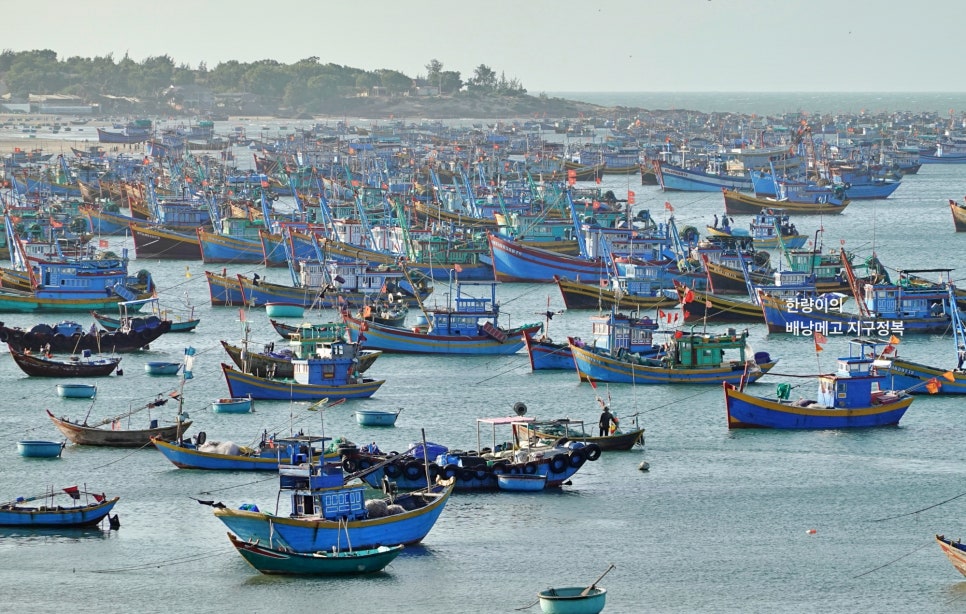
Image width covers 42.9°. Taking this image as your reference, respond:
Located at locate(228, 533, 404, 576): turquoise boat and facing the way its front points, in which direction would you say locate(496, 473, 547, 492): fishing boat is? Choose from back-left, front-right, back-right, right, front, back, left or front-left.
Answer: back-right

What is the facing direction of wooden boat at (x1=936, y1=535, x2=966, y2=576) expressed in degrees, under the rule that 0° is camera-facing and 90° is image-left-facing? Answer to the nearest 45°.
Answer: approximately 90°

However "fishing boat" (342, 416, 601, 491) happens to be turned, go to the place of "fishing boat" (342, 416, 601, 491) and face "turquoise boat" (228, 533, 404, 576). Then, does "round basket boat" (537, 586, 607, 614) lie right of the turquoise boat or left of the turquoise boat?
left

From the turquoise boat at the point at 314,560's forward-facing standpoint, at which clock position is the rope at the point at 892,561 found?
The rope is roughly at 6 o'clock from the turquoise boat.

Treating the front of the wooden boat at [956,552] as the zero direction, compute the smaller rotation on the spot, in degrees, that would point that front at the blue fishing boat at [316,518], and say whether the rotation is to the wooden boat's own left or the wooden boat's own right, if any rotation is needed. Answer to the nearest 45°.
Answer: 0° — it already faces it

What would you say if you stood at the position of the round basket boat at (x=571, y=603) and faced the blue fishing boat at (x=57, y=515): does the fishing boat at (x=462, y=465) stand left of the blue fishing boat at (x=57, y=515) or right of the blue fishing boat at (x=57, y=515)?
right

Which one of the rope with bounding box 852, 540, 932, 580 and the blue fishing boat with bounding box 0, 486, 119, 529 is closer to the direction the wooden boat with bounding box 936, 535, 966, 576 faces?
the blue fishing boat

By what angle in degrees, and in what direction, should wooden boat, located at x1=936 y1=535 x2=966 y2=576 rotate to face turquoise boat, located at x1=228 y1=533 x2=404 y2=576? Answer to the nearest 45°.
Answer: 0° — it already faces it

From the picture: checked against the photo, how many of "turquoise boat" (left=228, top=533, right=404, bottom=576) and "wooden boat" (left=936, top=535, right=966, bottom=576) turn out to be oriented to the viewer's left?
2

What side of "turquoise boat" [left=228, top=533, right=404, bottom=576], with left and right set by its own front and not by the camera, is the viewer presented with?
left
